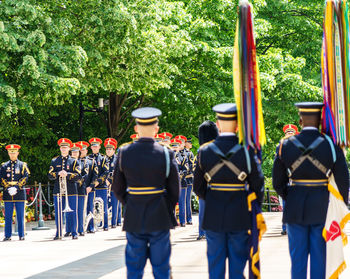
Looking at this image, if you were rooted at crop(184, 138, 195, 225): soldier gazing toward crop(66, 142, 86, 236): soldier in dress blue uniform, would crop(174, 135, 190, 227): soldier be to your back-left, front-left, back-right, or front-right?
front-left

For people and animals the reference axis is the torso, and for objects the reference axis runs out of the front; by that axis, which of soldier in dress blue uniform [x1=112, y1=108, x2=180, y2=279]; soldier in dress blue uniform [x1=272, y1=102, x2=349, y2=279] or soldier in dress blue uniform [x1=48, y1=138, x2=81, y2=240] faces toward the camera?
soldier in dress blue uniform [x1=48, y1=138, x2=81, y2=240]

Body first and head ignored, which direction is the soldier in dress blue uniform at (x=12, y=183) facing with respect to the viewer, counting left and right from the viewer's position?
facing the viewer

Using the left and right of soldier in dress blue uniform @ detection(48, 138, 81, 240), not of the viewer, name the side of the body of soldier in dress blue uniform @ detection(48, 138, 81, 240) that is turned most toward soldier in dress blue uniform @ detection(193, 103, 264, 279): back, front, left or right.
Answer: front

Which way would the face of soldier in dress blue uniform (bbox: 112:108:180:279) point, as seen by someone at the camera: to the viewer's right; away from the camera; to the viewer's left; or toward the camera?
away from the camera

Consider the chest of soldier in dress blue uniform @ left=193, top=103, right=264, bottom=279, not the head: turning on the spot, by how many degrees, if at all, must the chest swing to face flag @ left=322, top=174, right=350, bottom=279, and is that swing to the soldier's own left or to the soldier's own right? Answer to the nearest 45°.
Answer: approximately 90° to the soldier's own right

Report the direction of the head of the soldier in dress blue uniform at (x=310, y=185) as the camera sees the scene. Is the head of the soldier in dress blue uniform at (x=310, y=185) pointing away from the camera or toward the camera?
away from the camera

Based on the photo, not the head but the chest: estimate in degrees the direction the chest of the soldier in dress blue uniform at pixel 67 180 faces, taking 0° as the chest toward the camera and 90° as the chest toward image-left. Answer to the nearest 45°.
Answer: approximately 0°

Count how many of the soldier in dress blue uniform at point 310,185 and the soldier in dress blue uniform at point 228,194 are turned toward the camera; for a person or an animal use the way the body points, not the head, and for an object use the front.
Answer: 0

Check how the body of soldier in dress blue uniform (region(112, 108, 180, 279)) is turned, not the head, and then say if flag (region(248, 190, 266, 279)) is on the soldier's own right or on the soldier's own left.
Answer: on the soldier's own right

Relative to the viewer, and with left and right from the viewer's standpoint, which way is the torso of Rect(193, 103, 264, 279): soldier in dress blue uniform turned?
facing away from the viewer

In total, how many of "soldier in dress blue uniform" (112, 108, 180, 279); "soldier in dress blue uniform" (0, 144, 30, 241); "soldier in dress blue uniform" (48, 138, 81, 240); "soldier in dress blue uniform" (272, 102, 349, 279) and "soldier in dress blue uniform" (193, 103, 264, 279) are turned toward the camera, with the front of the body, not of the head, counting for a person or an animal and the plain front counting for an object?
2

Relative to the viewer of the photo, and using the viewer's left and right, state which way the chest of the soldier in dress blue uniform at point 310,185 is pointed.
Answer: facing away from the viewer

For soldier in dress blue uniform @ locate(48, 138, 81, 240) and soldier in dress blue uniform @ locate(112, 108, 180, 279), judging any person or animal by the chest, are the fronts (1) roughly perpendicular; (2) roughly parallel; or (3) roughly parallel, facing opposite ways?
roughly parallel, facing opposite ways

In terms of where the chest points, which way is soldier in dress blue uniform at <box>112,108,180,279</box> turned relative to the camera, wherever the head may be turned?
away from the camera
